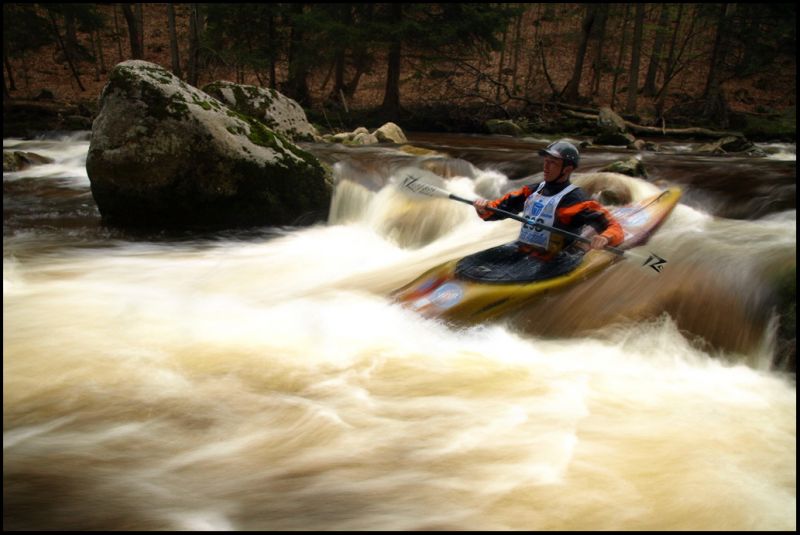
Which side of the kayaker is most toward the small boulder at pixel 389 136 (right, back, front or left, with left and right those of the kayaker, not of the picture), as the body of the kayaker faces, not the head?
right

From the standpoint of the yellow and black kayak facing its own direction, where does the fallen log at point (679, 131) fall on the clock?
The fallen log is roughly at 5 o'clock from the yellow and black kayak.

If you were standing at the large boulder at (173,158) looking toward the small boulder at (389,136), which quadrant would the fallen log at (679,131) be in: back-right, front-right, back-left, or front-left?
front-right

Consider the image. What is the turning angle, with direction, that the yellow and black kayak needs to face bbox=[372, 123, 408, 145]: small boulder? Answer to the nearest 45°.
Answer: approximately 135° to its right

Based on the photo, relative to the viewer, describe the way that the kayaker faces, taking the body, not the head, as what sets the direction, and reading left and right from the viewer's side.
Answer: facing the viewer and to the left of the viewer

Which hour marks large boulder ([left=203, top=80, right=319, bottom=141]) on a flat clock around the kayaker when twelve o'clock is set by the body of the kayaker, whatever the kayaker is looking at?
The large boulder is roughly at 3 o'clock from the kayaker.

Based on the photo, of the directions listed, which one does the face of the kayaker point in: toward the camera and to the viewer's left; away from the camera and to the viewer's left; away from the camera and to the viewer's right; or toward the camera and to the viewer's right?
toward the camera and to the viewer's left

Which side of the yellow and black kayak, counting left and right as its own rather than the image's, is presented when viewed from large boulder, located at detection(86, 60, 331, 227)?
right

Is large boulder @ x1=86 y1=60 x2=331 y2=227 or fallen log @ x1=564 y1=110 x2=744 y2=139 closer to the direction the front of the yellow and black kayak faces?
the large boulder

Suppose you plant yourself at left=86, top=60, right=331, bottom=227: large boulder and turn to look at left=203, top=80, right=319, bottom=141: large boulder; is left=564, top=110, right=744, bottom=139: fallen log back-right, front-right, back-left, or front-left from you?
front-right

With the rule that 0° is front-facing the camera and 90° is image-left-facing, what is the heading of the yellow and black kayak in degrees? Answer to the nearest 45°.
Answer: approximately 45°
